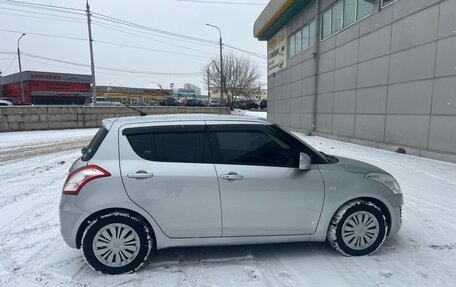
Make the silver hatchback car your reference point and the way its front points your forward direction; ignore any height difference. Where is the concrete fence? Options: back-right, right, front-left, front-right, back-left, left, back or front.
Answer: back-left

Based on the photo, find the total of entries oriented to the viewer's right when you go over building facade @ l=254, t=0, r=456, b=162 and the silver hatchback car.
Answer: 1

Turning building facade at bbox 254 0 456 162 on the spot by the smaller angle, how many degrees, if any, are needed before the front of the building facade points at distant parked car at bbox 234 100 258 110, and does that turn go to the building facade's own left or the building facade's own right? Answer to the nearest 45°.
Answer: approximately 90° to the building facade's own right

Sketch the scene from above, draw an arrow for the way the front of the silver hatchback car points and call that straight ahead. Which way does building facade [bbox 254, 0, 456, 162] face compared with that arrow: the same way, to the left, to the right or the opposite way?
the opposite way

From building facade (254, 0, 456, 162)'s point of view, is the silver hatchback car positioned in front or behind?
in front

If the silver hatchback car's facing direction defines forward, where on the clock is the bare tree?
The bare tree is roughly at 9 o'clock from the silver hatchback car.

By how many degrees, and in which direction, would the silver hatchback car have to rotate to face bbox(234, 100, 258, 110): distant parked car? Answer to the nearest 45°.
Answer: approximately 90° to its left

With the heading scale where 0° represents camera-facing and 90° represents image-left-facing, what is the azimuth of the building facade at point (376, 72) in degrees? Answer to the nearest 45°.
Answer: approximately 45°

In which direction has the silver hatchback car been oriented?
to the viewer's right
